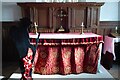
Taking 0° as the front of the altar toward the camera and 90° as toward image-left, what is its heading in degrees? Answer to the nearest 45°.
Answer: approximately 0°
